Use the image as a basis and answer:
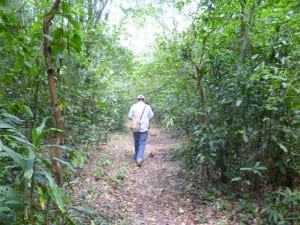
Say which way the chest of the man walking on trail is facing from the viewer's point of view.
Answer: away from the camera
